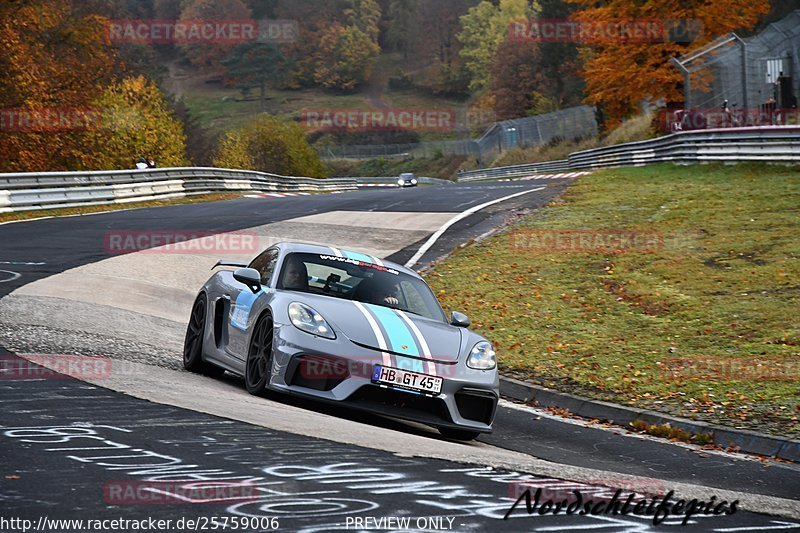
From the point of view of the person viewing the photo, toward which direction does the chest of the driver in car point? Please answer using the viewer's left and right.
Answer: facing the viewer and to the right of the viewer

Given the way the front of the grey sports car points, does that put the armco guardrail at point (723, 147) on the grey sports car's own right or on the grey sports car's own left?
on the grey sports car's own left

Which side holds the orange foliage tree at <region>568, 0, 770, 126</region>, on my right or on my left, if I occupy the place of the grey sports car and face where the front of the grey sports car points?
on my left

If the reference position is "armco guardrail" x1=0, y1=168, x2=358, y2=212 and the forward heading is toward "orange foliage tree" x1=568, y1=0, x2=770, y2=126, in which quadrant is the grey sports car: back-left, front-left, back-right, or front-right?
back-right

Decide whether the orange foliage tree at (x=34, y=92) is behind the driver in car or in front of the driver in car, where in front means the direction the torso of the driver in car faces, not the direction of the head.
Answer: behind

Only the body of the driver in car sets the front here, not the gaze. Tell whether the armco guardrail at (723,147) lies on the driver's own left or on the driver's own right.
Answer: on the driver's own left

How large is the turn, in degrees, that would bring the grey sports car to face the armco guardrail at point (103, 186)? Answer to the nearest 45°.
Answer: approximately 135° to its left

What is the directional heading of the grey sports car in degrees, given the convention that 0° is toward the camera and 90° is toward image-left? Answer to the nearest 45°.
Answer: approximately 315°
